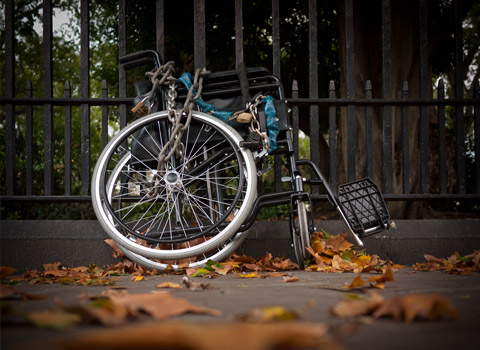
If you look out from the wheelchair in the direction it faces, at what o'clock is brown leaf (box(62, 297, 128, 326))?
The brown leaf is roughly at 3 o'clock from the wheelchair.

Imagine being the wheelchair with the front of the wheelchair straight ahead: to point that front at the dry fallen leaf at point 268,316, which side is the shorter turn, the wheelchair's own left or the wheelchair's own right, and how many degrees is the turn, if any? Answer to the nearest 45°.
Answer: approximately 90° to the wheelchair's own right

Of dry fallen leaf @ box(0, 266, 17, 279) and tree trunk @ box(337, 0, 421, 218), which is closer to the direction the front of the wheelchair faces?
the tree trunk

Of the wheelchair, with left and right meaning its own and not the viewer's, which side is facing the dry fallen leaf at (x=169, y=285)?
right

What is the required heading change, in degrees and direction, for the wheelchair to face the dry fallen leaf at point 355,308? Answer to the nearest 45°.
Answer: approximately 90° to its right

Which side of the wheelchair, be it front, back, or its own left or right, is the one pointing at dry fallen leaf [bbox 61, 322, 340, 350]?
right

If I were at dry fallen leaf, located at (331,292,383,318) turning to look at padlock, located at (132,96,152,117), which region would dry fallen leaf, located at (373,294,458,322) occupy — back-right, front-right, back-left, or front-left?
back-right

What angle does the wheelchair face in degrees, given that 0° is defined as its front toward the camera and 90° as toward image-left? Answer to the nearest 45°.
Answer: approximately 270°

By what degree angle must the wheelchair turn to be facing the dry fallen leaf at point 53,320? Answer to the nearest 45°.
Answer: approximately 90° to its right

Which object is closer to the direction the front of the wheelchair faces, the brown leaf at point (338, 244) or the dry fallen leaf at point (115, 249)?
the brown leaf

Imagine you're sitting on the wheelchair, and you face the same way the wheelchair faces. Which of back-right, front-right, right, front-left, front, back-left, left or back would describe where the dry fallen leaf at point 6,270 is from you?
back-right

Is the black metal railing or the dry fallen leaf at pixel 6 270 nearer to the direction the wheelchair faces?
the black metal railing

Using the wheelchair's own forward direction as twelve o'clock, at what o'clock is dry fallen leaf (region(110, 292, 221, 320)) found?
The dry fallen leaf is roughly at 3 o'clock from the wheelchair.
